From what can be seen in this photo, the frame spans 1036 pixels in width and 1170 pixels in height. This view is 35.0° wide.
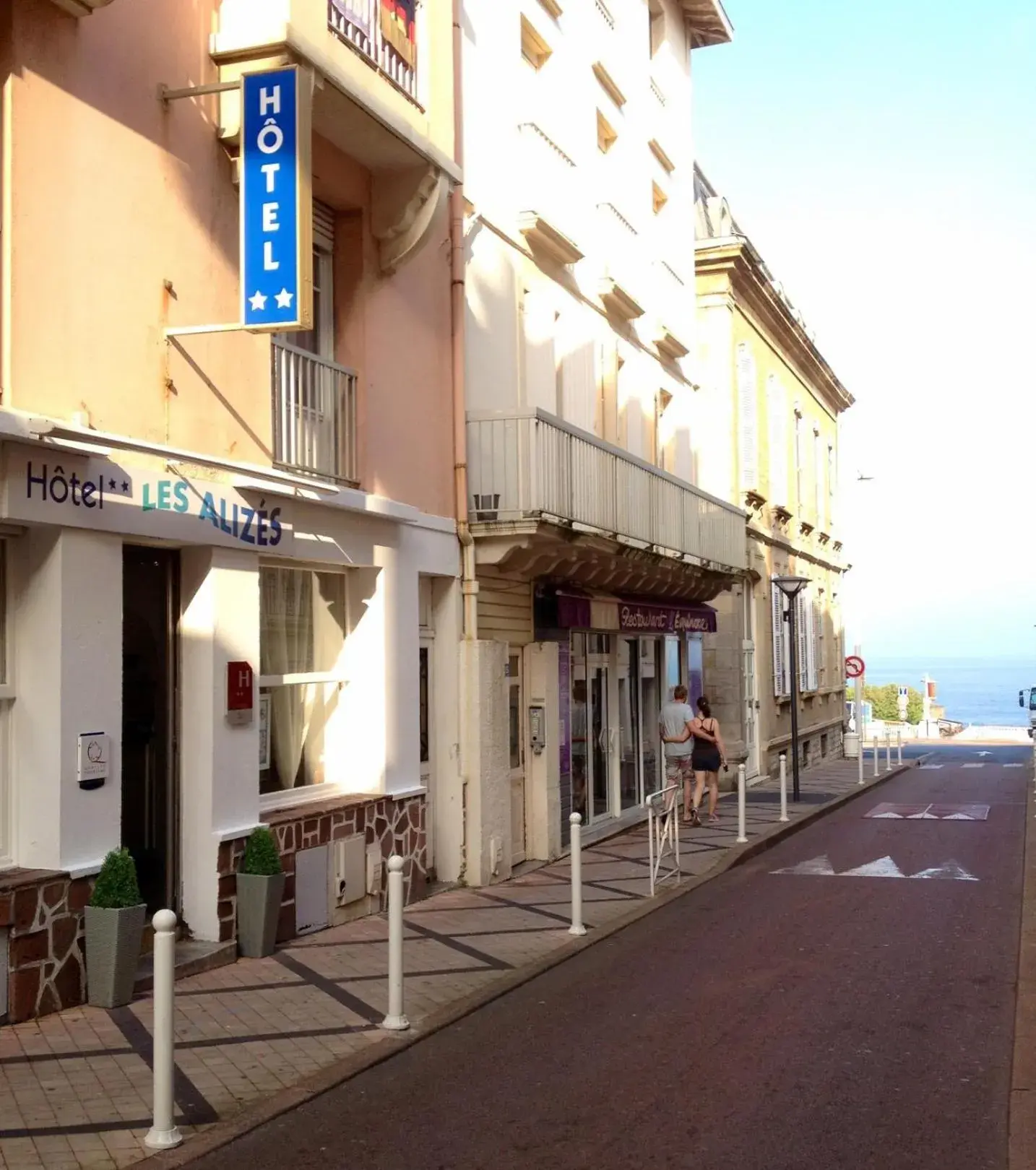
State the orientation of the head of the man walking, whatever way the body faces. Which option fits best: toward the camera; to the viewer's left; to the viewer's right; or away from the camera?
away from the camera

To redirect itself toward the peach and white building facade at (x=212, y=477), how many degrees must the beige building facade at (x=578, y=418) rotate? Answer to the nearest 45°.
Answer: approximately 45° to its right

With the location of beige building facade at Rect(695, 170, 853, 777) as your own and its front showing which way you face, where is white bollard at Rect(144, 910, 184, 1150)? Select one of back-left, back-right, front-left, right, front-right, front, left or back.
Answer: front-right

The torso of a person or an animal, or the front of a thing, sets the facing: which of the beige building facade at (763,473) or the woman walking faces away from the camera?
the woman walking

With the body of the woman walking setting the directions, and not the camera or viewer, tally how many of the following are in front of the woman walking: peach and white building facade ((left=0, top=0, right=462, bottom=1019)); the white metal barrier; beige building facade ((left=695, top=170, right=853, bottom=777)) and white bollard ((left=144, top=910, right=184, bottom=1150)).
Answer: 1

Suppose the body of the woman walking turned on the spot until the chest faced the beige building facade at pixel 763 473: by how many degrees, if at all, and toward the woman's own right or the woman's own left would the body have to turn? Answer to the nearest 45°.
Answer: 0° — they already face it

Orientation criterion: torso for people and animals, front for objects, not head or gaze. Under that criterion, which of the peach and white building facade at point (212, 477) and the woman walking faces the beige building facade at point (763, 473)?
the woman walking

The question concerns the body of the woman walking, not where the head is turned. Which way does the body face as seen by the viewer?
away from the camera

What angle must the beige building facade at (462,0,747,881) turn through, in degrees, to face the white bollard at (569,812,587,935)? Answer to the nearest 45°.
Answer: approximately 45° to its right

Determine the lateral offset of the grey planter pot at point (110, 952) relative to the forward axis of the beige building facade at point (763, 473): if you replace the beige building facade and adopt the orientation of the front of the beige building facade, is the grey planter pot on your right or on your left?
on your right

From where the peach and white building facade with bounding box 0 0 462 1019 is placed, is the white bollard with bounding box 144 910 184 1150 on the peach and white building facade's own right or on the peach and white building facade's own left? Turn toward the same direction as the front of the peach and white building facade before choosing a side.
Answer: on the peach and white building facade's own right

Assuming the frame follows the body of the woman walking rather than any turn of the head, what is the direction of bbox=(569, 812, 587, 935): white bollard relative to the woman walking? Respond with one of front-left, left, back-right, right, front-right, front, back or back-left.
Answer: back

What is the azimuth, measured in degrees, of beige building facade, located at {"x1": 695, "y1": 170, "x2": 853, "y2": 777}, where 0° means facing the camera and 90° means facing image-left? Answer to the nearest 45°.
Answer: approximately 315°

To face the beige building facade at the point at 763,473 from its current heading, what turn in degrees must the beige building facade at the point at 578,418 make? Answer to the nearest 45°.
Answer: approximately 135° to its left
